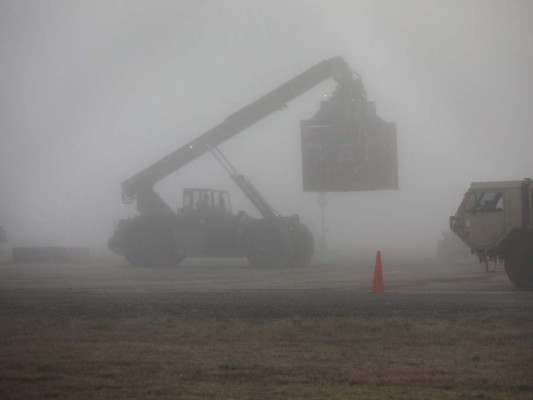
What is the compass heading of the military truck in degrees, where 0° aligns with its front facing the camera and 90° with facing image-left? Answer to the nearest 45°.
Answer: approximately 90°
